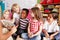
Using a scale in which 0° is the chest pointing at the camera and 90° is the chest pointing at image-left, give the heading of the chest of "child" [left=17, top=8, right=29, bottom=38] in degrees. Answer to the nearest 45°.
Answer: approximately 45°

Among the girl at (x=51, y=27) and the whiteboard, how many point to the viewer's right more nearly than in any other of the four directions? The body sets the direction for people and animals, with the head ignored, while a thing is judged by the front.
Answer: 0

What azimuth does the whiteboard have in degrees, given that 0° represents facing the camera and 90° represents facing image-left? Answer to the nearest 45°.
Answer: approximately 0°

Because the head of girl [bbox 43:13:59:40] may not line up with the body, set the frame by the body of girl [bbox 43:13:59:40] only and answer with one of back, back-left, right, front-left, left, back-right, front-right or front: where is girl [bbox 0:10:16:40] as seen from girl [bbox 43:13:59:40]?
front-right

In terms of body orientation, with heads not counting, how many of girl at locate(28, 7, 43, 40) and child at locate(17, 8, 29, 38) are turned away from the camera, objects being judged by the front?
0

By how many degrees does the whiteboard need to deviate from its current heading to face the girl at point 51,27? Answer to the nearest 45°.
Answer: approximately 90° to its left

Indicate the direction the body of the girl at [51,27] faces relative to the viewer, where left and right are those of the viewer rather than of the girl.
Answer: facing the viewer and to the left of the viewer

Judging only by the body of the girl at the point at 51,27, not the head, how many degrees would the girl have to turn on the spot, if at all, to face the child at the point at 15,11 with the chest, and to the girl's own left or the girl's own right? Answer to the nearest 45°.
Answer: approximately 45° to the girl's own right
